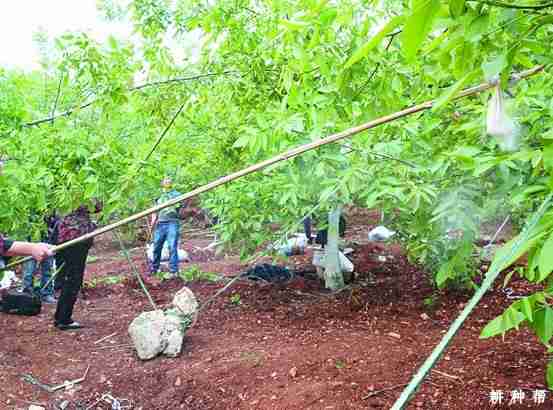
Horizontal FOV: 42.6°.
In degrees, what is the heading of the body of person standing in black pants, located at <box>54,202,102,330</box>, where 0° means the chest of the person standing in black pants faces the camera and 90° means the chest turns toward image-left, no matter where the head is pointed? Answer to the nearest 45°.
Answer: approximately 270°

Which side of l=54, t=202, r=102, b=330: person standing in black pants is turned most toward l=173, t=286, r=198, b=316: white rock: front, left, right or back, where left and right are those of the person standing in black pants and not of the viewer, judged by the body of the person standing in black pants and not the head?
front

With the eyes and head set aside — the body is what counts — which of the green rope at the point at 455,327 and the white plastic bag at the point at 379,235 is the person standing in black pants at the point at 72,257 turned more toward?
the white plastic bag

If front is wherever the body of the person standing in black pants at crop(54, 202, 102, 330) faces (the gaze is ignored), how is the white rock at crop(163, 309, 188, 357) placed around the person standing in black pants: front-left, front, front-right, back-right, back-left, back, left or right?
front-right

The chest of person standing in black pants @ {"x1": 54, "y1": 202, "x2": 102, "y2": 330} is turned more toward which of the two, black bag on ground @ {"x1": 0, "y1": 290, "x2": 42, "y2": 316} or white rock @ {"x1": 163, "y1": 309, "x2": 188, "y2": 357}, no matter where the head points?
the white rock

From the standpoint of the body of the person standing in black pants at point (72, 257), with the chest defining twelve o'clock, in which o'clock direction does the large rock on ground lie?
The large rock on ground is roughly at 2 o'clock from the person standing in black pants.
